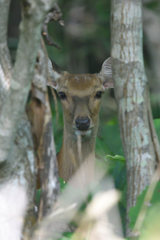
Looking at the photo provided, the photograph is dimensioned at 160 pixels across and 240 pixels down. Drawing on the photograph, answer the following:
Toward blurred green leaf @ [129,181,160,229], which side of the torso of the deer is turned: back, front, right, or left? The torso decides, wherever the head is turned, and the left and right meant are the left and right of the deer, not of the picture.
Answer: front

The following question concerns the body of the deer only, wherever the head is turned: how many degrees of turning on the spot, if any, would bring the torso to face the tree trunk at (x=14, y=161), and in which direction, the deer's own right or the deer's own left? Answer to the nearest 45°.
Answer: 0° — it already faces it

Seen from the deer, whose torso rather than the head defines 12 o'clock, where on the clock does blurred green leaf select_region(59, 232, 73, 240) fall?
The blurred green leaf is roughly at 12 o'clock from the deer.

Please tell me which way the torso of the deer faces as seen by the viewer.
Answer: toward the camera

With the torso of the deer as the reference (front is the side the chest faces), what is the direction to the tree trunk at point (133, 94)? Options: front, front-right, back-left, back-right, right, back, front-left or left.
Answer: front
